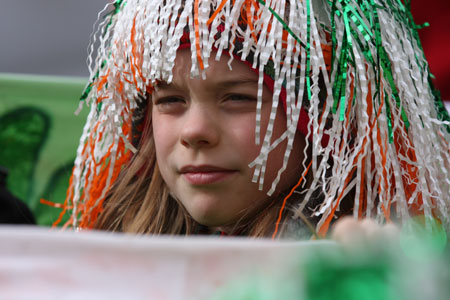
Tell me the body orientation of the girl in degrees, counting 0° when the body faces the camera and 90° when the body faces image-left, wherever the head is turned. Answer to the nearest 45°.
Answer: approximately 45°
